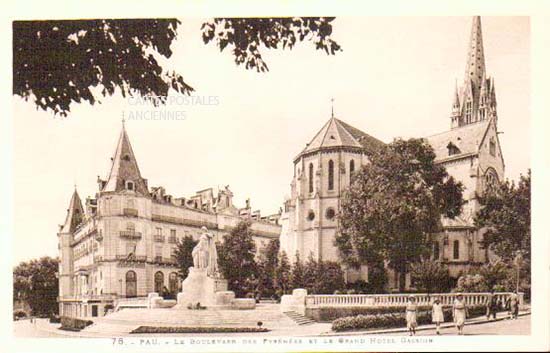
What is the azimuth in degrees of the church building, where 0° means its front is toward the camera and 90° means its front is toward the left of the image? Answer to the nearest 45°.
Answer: approximately 225°

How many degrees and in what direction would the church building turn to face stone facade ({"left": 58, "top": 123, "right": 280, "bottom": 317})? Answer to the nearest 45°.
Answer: approximately 135° to its left

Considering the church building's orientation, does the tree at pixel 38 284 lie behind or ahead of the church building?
behind
